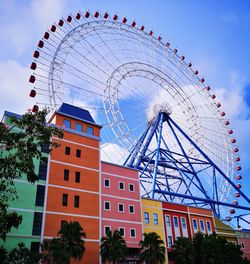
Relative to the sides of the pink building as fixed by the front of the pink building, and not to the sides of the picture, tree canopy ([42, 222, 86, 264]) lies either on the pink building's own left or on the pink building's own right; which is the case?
on the pink building's own right

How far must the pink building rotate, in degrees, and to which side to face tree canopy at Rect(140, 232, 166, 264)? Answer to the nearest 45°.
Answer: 0° — it already faces it

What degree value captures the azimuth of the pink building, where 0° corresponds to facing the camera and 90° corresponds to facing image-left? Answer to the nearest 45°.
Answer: approximately 315°

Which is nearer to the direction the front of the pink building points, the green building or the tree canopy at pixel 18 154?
the tree canopy

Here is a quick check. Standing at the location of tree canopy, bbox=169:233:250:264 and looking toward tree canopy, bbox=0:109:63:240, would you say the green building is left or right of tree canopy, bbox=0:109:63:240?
right

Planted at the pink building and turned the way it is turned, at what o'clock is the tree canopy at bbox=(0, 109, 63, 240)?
The tree canopy is roughly at 2 o'clock from the pink building.

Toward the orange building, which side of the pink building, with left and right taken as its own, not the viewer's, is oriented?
right

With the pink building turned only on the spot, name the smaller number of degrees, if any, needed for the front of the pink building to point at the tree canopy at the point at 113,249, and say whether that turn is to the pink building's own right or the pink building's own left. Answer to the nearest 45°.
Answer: approximately 45° to the pink building's own right

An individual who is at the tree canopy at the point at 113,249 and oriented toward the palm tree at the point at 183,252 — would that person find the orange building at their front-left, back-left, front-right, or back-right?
back-left
